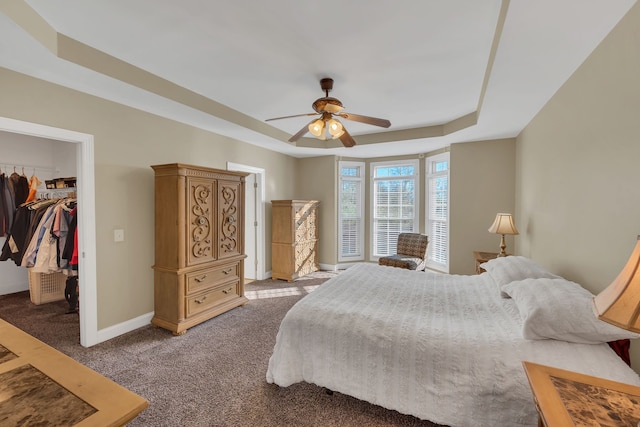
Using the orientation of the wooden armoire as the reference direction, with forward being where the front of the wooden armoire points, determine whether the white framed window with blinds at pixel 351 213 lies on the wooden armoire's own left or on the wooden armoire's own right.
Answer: on the wooden armoire's own left

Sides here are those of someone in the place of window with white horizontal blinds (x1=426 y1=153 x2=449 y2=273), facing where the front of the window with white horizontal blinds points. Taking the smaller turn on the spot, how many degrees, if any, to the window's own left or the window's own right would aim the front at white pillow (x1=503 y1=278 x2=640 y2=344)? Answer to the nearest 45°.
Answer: approximately 45° to the window's own left

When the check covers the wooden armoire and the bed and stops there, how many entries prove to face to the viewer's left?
1

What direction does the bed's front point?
to the viewer's left

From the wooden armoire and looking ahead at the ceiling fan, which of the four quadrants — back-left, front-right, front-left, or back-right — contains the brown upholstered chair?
front-left

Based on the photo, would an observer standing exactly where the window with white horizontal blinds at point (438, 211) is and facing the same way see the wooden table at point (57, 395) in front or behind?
in front

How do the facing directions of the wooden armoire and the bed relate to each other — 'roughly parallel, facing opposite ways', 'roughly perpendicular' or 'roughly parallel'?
roughly parallel, facing opposite ways

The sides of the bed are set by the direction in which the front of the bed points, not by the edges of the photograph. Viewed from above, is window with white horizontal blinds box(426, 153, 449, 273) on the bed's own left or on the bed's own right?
on the bed's own right

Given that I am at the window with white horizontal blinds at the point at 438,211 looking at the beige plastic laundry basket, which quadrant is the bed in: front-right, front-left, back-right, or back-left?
front-left

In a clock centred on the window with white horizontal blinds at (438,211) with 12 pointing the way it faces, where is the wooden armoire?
The wooden armoire is roughly at 12 o'clock from the window with white horizontal blinds.

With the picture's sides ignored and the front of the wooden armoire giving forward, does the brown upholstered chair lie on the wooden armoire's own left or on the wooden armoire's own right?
on the wooden armoire's own left

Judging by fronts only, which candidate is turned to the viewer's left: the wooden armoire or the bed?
the bed

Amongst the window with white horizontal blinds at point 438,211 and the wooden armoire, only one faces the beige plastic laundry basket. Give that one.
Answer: the window with white horizontal blinds

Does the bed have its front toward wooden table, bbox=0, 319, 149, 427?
no

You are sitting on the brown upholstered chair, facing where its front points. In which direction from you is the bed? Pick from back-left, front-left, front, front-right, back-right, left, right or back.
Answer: front-left

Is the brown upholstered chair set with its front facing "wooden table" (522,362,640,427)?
no

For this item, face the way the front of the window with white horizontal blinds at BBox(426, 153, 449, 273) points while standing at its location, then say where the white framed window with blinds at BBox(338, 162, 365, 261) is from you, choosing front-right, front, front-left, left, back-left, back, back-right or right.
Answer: front-right
